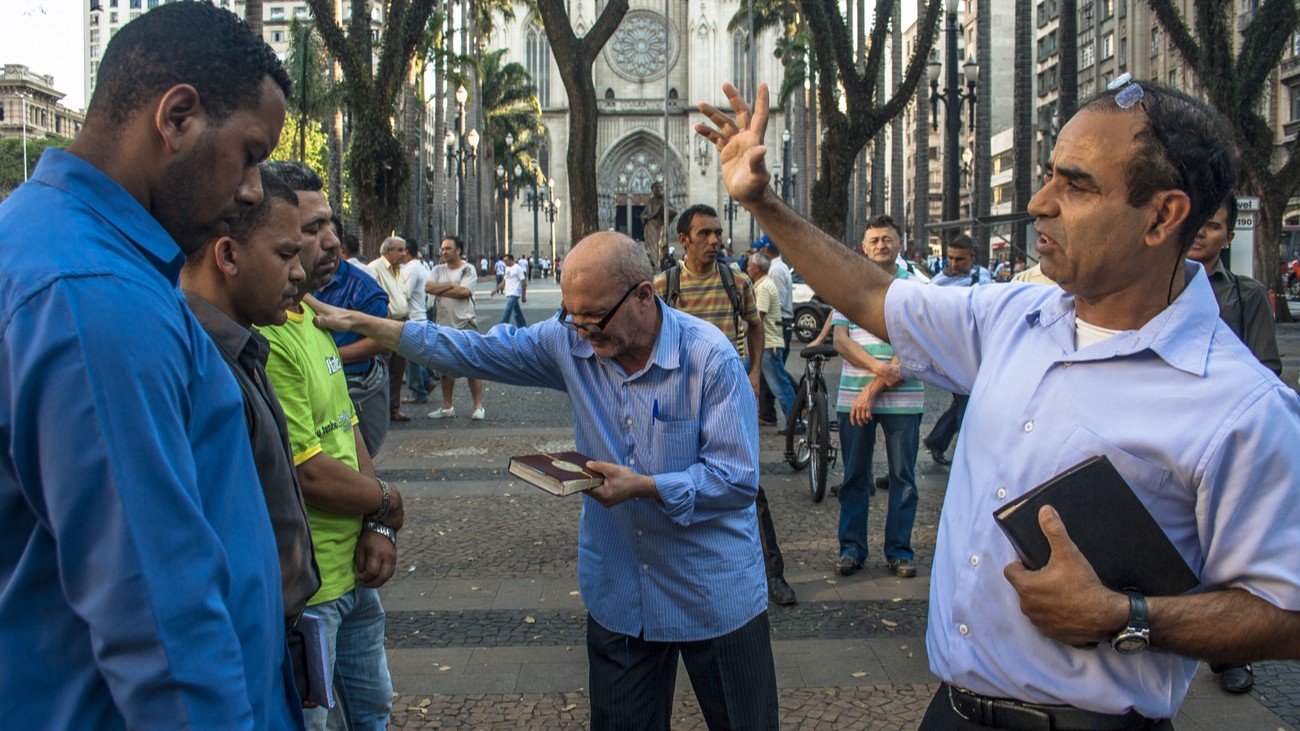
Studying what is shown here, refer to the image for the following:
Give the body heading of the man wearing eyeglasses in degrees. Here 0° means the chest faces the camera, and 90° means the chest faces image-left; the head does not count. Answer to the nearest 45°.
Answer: approximately 45°

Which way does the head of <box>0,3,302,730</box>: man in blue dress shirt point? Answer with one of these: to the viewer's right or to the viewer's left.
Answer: to the viewer's right

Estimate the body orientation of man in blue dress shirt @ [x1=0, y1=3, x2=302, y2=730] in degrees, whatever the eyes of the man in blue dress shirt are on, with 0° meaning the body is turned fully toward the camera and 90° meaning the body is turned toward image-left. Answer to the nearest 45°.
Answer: approximately 270°

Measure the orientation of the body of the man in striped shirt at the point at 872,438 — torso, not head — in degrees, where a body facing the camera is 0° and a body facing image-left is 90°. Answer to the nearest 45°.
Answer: approximately 0°

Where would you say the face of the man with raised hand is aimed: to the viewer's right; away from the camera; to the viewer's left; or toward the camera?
to the viewer's left

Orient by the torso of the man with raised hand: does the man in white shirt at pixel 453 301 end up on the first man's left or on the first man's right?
on the first man's right
